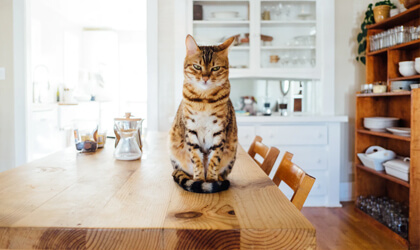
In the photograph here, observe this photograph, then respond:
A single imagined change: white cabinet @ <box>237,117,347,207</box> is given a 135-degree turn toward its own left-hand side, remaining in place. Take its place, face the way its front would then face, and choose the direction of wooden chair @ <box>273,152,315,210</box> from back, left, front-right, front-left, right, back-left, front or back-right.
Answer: back-right

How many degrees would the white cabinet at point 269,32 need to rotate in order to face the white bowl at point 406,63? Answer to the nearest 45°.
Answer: approximately 45° to its left

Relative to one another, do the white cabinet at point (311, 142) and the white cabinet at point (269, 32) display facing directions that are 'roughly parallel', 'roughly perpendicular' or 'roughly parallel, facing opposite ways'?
roughly parallel

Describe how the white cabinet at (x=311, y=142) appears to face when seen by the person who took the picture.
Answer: facing the viewer

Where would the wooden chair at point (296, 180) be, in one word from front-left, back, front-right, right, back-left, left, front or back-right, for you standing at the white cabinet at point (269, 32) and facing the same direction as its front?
front

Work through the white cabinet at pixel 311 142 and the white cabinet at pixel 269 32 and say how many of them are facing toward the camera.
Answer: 2

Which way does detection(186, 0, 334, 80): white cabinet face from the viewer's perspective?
toward the camera

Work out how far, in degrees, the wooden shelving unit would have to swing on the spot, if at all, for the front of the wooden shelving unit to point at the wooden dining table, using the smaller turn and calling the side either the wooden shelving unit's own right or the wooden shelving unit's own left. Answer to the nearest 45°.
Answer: approximately 45° to the wooden shelving unit's own left

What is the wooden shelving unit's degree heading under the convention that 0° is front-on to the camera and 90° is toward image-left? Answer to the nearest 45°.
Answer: approximately 45°
